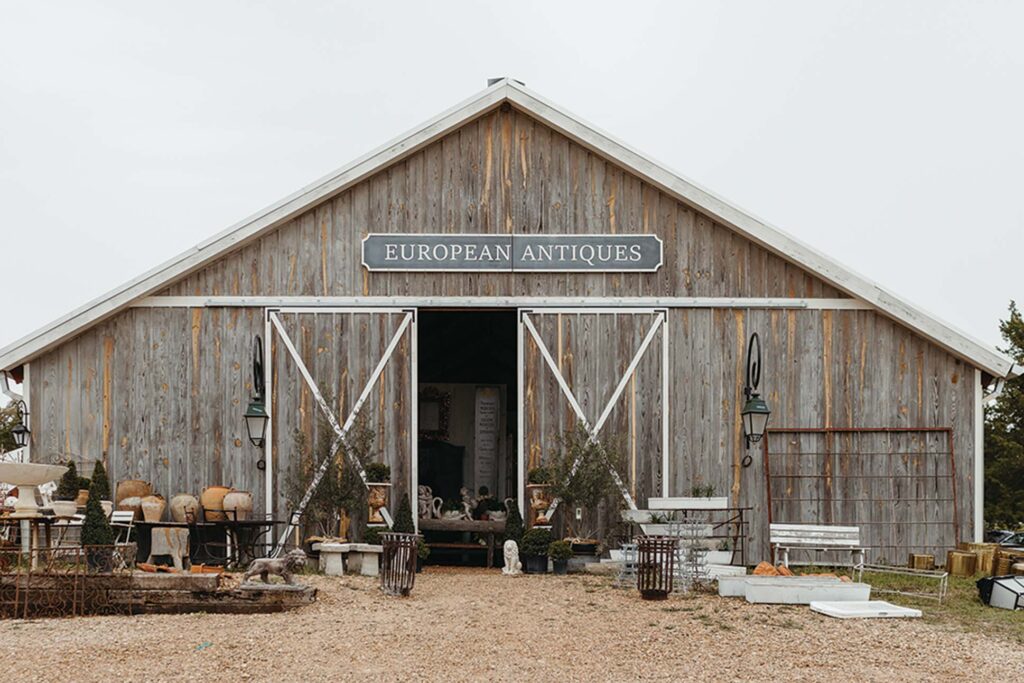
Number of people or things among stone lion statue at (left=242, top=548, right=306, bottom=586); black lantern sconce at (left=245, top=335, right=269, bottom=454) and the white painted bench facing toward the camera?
2

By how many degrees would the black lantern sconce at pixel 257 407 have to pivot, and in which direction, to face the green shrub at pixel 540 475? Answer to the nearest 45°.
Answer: approximately 90° to its left

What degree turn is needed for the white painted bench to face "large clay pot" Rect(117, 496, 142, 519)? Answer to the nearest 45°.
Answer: approximately 90° to its right

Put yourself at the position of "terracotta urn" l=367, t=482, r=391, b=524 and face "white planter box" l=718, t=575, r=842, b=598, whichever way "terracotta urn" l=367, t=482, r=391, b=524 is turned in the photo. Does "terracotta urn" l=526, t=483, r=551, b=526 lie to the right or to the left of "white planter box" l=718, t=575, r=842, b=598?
left

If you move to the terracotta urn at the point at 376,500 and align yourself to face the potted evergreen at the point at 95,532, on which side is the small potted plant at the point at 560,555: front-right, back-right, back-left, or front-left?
back-left

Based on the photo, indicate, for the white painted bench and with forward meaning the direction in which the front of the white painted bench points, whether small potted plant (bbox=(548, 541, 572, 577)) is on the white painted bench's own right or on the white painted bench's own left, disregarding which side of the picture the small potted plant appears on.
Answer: on the white painted bench's own right
